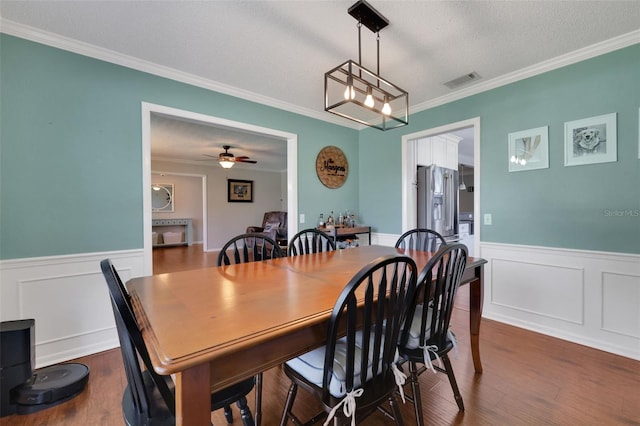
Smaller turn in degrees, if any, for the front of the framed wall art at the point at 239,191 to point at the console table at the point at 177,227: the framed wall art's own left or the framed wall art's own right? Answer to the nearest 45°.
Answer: approximately 90° to the framed wall art's own right

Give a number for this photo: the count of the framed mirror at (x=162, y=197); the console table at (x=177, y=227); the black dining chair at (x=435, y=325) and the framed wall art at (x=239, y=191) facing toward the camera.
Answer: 3

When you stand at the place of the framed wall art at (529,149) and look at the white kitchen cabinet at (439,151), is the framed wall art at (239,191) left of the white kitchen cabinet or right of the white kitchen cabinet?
left

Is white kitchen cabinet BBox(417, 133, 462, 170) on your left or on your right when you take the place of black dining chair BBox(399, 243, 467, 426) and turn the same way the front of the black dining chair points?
on your right

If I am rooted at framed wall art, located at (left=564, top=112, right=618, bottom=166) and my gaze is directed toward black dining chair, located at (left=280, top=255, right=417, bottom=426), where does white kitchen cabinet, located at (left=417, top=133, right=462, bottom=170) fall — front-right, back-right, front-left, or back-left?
back-right

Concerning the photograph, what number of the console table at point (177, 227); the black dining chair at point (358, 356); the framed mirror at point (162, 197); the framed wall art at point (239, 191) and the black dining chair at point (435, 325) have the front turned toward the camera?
3

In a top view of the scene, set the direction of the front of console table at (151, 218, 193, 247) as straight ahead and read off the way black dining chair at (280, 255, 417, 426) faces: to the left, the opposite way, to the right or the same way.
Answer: the opposite way
